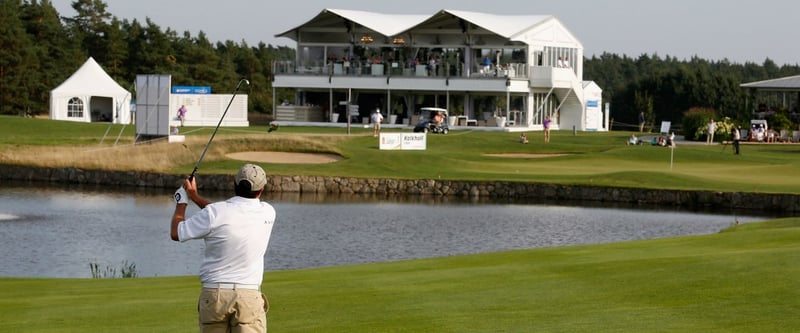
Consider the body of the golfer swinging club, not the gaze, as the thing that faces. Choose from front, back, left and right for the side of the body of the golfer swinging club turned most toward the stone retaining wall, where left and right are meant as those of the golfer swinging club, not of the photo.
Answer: front

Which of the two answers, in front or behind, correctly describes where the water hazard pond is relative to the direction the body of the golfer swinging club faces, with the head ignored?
in front

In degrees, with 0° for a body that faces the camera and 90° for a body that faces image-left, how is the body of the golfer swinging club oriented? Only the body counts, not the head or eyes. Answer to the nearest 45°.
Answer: approximately 180°
